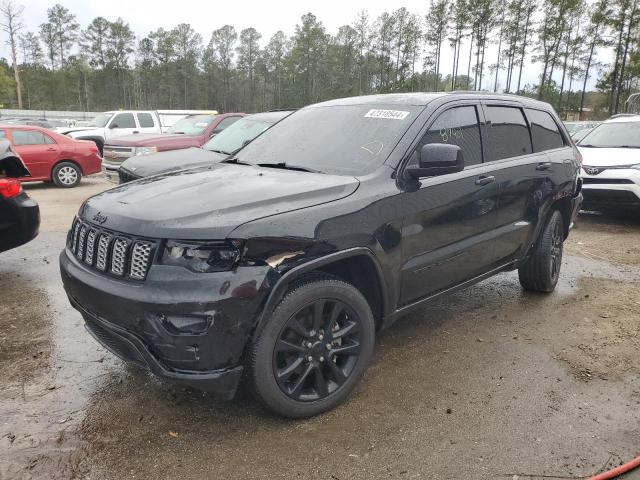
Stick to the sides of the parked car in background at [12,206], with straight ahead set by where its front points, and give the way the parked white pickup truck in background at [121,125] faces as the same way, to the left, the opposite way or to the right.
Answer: to the left

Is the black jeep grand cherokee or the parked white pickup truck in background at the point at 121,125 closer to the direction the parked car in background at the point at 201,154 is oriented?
the black jeep grand cherokee

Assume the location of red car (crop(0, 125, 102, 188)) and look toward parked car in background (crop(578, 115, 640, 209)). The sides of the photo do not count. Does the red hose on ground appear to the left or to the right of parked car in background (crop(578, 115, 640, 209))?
right

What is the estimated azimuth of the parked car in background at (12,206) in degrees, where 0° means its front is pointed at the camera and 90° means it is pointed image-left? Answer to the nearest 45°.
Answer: approximately 135°

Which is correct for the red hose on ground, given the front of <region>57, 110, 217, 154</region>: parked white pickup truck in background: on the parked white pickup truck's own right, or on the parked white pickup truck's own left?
on the parked white pickup truck's own left

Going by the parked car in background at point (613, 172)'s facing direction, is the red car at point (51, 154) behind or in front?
in front

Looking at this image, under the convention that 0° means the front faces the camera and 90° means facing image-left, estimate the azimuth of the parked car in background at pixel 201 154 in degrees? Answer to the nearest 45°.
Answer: approximately 45°

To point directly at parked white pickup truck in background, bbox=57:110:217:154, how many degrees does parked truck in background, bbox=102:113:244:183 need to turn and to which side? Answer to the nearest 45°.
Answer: approximately 135° to its right

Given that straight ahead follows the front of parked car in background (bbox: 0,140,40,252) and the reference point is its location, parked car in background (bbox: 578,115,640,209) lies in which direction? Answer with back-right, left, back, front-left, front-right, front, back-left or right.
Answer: back-right

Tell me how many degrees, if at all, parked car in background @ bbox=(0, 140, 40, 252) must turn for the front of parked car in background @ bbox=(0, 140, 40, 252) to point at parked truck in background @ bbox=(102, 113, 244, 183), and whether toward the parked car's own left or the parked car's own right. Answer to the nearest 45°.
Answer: approximately 90° to the parked car's own right

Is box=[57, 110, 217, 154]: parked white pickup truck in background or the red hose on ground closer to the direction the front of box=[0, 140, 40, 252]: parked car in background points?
the parked white pickup truck in background

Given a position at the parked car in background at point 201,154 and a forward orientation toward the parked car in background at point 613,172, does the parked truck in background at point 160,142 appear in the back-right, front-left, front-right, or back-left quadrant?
back-left
